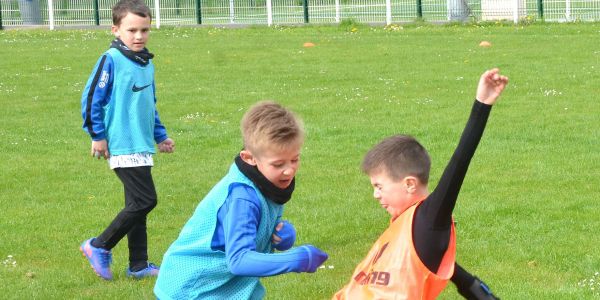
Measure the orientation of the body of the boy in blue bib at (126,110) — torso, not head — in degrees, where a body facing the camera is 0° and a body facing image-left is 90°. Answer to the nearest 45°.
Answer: approximately 315°

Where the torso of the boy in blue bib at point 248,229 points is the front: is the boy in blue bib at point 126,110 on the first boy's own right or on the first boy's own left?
on the first boy's own left

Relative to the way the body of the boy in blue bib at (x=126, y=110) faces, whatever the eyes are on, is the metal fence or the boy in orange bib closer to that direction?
the boy in orange bib

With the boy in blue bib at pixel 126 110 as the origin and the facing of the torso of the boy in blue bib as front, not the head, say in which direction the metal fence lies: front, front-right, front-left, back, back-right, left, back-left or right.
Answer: back-left

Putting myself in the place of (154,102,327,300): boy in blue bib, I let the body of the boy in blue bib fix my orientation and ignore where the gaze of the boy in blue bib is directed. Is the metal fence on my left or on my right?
on my left

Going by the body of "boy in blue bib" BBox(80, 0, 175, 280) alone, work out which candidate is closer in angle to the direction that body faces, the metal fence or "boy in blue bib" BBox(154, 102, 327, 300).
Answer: the boy in blue bib

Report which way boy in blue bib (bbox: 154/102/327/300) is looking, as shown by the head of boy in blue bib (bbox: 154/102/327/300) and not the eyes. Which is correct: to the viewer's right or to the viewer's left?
to the viewer's right

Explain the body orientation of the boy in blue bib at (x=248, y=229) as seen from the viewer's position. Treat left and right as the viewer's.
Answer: facing to the right of the viewer
